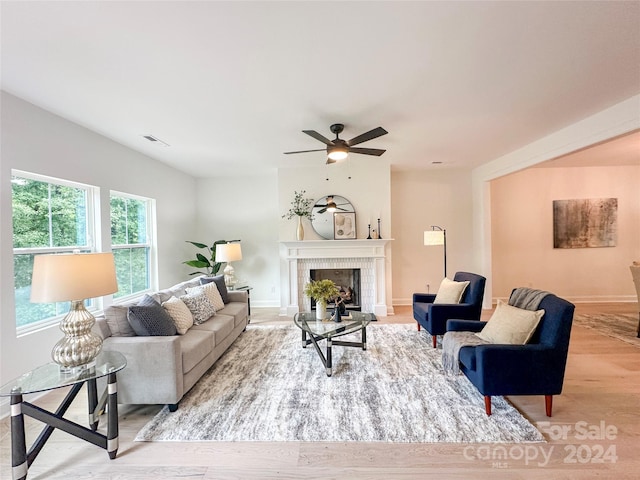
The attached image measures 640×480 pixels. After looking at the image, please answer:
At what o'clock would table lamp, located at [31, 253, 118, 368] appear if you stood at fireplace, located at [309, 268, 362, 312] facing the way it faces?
The table lamp is roughly at 1 o'clock from the fireplace.

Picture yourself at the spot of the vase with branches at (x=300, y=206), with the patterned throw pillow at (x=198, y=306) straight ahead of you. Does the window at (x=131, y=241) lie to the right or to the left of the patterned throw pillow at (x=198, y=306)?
right

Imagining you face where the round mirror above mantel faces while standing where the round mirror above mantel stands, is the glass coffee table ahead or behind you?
ahead

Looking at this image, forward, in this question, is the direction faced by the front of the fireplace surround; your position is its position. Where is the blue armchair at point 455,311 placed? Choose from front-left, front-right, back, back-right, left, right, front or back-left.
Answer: front-left

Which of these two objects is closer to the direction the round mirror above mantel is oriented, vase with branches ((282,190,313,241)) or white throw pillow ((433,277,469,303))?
the white throw pillow

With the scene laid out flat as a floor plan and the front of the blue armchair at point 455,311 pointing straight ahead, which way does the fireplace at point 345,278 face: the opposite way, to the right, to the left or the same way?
to the left

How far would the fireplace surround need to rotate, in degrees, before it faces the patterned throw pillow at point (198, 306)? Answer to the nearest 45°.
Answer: approximately 45° to its right

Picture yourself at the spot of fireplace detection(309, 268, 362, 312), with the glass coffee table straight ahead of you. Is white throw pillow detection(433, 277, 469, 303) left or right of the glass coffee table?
left

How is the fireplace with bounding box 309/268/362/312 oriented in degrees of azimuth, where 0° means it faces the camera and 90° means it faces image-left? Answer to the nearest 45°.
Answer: approximately 0°

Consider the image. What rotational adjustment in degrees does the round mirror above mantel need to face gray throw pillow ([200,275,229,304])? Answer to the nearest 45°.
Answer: approximately 45° to its right

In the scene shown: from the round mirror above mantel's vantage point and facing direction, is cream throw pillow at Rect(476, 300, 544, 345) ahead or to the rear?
ahead

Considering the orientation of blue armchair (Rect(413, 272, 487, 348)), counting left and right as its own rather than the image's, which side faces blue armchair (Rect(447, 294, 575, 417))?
left
